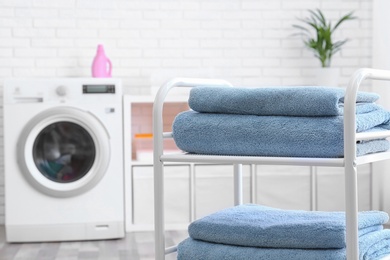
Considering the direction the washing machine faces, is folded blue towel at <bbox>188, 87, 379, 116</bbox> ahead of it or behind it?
ahead

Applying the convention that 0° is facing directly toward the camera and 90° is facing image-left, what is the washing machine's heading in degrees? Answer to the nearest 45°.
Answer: approximately 0°

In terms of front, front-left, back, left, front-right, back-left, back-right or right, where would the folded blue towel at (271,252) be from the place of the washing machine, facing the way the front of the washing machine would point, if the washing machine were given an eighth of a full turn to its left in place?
front-right

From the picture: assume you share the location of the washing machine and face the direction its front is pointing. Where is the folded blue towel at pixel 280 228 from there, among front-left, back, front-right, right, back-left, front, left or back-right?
front
